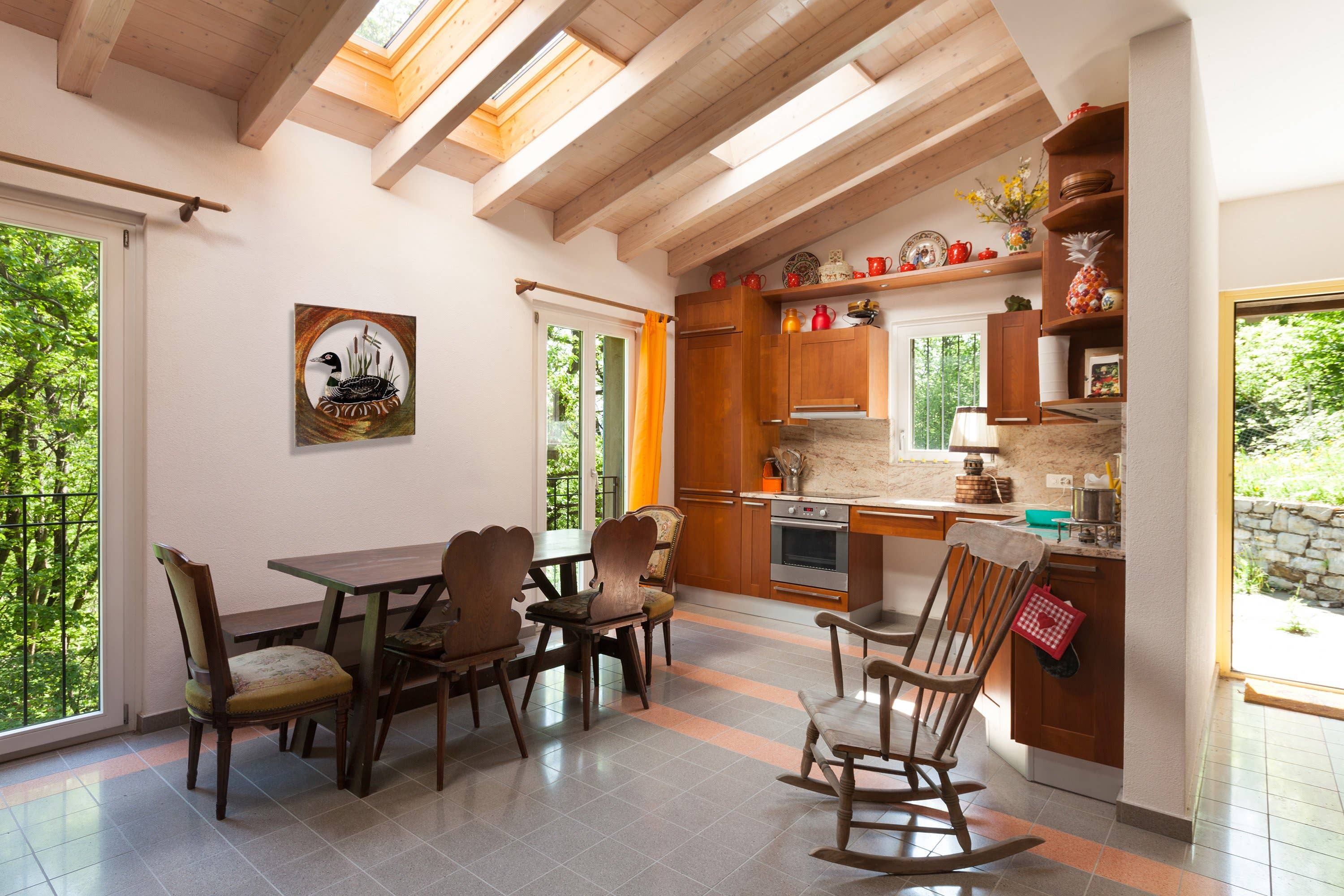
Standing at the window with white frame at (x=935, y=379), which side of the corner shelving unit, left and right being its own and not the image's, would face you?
right

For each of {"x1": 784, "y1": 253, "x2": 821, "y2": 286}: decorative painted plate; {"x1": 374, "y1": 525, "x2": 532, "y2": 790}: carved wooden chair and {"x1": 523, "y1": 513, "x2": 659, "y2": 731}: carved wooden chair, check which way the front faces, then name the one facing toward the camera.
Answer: the decorative painted plate

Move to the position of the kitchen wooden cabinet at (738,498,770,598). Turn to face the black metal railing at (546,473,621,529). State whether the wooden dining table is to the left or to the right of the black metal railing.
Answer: left

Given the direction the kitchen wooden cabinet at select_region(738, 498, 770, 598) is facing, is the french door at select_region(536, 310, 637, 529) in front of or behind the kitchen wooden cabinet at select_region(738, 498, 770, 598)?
in front

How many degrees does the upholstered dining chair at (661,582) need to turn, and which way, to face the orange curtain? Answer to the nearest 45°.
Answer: approximately 135° to its right

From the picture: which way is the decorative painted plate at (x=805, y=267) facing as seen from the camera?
toward the camera

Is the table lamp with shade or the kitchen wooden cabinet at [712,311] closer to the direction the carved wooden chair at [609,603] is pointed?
the kitchen wooden cabinet

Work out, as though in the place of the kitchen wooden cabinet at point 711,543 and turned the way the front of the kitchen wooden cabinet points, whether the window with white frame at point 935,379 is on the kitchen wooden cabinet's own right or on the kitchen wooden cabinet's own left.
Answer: on the kitchen wooden cabinet's own left

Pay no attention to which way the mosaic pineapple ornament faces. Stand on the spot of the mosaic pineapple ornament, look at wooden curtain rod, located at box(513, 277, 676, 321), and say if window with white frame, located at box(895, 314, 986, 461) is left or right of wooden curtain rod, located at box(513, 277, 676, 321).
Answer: right

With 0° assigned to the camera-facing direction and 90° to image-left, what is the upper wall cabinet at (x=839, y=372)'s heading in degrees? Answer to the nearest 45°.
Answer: approximately 45°

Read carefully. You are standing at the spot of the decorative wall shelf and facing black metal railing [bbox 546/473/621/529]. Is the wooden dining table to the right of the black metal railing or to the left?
left

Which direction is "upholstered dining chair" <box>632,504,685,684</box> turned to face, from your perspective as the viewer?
facing the viewer and to the left of the viewer

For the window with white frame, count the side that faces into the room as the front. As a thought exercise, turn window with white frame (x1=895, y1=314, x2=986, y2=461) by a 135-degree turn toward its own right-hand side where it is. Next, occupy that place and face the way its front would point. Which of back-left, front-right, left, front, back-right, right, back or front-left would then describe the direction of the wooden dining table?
back-left
